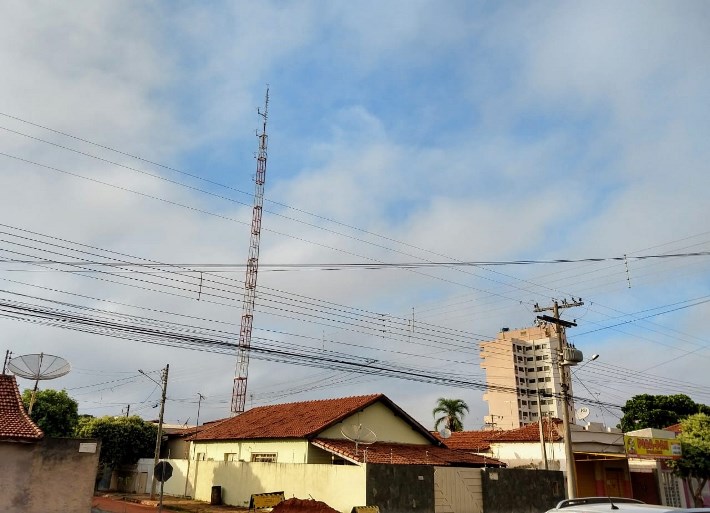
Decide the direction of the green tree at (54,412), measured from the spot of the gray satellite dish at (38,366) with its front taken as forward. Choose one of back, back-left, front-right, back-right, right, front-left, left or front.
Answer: back

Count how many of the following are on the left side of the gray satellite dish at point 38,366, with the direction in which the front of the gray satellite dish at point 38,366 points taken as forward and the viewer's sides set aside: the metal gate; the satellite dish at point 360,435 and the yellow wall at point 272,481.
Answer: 3

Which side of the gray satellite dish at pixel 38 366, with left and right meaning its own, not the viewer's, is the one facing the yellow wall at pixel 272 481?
left

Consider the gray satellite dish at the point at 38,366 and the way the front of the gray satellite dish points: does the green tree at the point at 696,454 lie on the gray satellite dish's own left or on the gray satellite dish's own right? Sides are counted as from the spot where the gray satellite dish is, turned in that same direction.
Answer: on the gray satellite dish's own left

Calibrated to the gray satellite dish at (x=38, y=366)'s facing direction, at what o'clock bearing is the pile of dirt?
The pile of dirt is roughly at 10 o'clock from the gray satellite dish.

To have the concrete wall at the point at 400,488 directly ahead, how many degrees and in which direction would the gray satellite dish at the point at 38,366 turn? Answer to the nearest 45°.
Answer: approximately 90° to its left

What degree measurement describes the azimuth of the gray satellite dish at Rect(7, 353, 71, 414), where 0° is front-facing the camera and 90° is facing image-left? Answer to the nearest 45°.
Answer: approximately 0°

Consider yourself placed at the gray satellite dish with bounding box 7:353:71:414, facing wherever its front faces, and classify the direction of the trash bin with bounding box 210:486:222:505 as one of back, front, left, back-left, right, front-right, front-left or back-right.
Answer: back-left

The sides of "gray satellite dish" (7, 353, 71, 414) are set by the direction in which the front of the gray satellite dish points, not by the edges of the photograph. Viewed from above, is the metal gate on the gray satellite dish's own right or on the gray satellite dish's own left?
on the gray satellite dish's own left

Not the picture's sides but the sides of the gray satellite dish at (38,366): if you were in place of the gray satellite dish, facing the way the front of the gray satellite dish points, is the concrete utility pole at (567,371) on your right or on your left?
on your left
